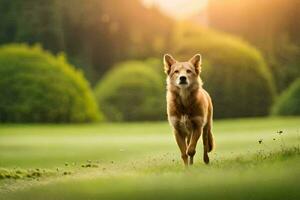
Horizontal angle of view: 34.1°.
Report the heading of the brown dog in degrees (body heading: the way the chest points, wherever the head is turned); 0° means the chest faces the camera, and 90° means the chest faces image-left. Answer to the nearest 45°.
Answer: approximately 0°

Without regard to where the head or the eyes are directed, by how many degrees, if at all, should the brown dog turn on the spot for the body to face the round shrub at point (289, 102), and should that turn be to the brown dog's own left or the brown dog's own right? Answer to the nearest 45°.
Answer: approximately 135° to the brown dog's own left

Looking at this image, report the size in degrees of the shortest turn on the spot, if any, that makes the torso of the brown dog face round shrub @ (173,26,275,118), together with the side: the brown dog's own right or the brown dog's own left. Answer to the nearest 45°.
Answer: approximately 180°

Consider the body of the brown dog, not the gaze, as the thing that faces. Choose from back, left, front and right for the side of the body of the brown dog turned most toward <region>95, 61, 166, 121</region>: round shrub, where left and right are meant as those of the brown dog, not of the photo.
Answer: back
